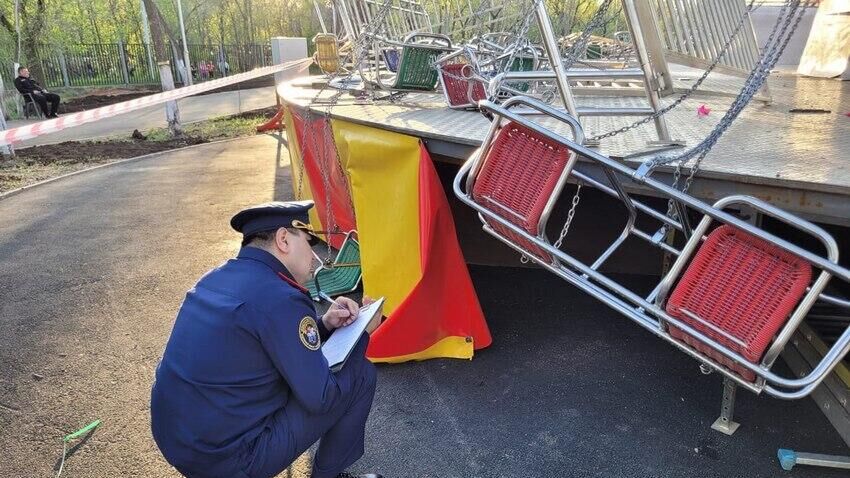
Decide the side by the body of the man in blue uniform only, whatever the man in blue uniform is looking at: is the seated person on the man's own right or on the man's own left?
on the man's own left

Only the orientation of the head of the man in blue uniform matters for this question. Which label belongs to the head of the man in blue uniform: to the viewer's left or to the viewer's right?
to the viewer's right

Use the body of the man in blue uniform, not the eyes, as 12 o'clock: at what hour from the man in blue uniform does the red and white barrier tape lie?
The red and white barrier tape is roughly at 10 o'clock from the man in blue uniform.

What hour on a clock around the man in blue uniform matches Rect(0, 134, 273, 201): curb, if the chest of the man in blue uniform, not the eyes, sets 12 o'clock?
The curb is roughly at 10 o'clock from the man in blue uniform.

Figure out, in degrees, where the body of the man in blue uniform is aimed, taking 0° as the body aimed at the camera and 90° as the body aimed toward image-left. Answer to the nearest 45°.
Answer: approximately 225°
